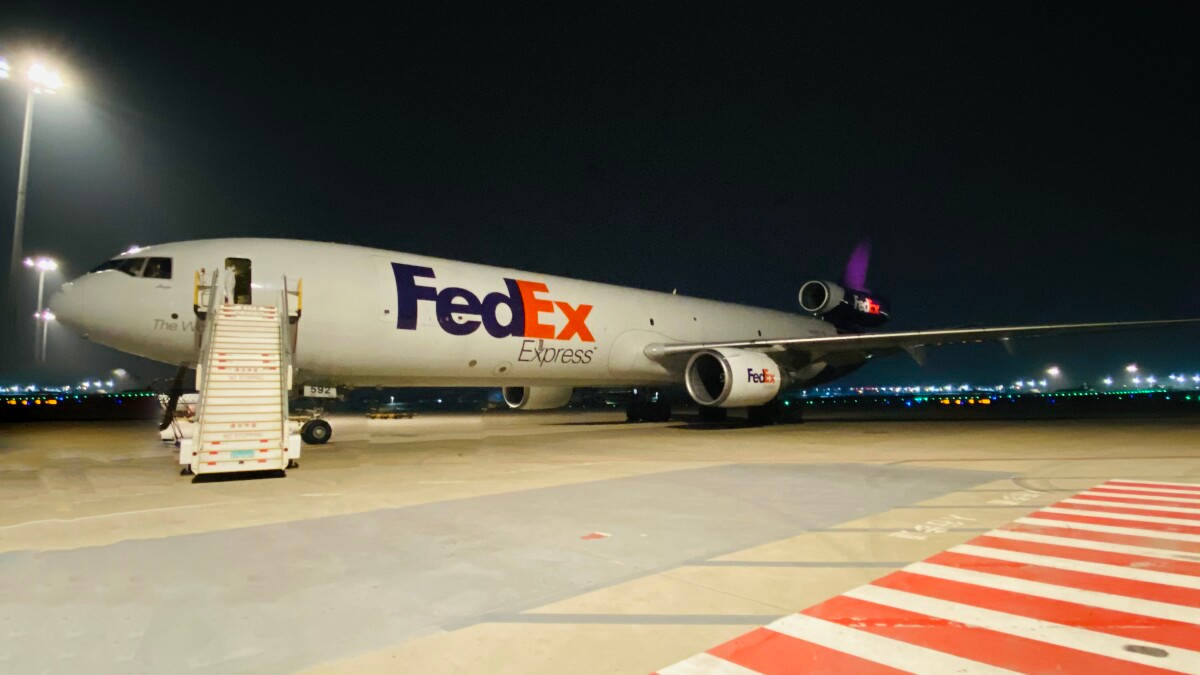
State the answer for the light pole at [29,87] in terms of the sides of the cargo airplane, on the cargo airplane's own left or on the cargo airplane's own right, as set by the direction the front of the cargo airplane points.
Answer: on the cargo airplane's own right

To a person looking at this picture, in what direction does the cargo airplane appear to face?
facing the viewer and to the left of the viewer
